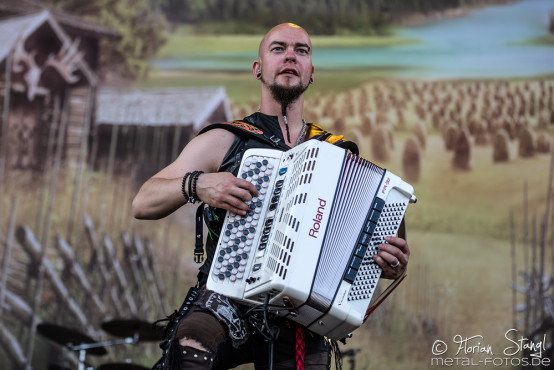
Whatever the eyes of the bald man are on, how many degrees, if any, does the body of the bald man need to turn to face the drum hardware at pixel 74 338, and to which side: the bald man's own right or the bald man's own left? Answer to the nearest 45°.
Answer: approximately 135° to the bald man's own right

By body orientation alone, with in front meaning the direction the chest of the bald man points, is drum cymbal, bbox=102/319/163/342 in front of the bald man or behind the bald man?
behind

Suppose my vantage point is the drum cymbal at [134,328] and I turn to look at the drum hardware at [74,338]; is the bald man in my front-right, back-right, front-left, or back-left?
back-left

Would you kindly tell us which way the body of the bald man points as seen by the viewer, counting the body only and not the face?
toward the camera

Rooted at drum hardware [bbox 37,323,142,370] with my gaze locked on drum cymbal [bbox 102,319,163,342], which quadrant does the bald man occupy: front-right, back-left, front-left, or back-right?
front-right
